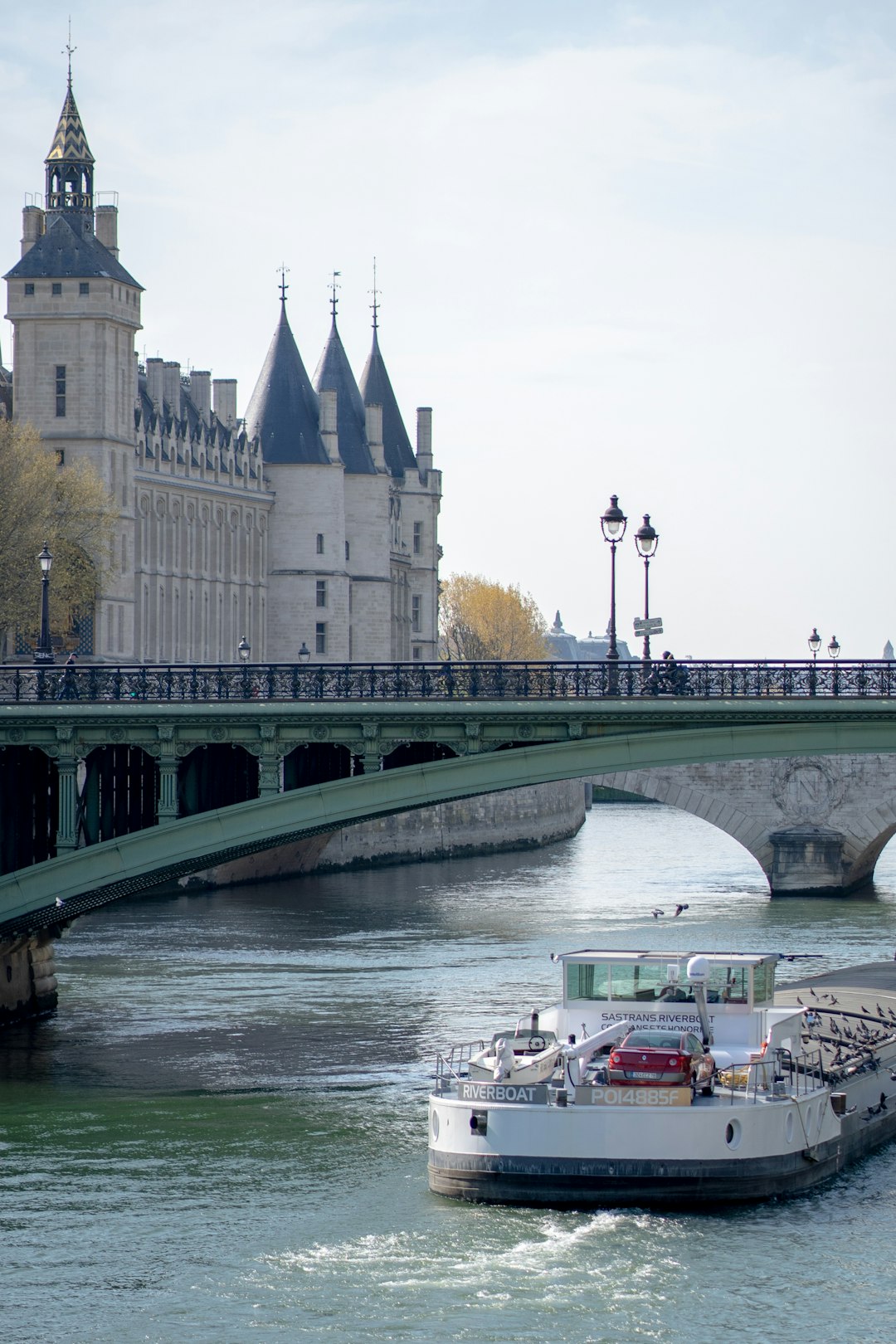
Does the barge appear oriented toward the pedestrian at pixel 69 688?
no

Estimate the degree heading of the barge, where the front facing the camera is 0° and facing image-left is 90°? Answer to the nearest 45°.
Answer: approximately 225°

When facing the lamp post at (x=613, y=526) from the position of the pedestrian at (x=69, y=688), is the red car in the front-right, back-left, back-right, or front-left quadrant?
front-right
